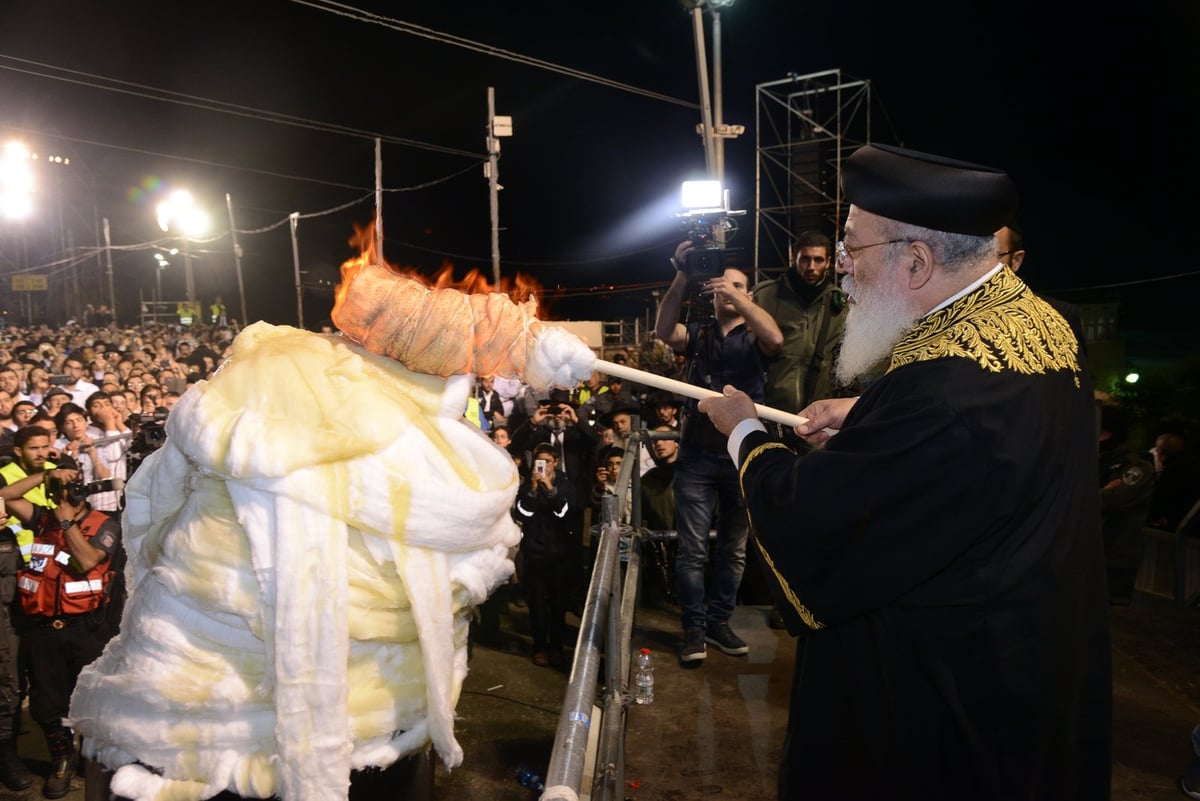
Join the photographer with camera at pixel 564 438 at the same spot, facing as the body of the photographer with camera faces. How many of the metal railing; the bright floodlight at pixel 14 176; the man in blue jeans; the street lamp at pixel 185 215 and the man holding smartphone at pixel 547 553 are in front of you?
3

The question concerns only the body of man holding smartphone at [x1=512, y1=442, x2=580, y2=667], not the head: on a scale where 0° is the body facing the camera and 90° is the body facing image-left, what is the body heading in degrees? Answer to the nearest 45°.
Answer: approximately 0°

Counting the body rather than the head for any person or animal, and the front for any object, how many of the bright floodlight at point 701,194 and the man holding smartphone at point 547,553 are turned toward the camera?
2

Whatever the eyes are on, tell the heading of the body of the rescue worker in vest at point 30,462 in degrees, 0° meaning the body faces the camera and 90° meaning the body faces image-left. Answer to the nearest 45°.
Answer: approximately 315°

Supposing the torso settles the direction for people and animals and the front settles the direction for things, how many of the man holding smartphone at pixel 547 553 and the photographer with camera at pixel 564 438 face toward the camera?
2

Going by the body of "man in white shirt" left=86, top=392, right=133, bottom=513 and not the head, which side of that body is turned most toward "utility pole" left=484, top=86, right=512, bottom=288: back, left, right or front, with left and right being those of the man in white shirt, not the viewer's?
left

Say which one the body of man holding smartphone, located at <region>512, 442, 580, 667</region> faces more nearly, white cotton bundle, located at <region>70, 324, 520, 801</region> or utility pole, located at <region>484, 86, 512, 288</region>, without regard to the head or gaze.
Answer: the white cotton bundle

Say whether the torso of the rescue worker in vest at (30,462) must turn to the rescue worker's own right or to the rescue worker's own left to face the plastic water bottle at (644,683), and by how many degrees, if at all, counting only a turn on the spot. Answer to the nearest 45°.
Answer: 0° — they already face it

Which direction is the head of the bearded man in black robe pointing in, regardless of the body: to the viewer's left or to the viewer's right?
to the viewer's left
